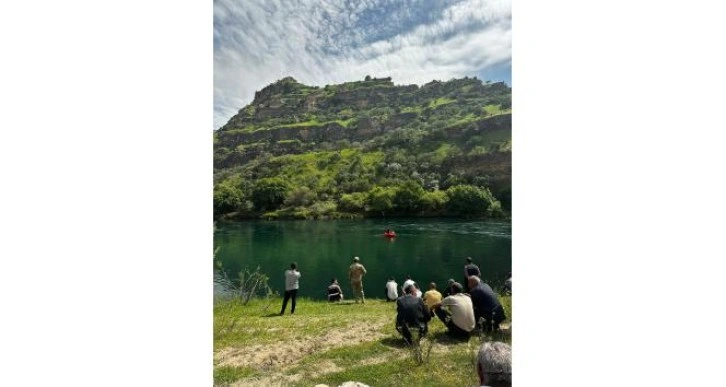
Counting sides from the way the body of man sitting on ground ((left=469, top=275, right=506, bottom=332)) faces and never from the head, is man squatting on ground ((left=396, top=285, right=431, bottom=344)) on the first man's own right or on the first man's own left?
on the first man's own left

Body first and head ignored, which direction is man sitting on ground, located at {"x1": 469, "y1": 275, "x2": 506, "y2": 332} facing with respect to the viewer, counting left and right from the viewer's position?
facing away from the viewer and to the left of the viewer

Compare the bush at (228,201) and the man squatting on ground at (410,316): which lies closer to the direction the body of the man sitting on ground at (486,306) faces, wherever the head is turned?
the bush

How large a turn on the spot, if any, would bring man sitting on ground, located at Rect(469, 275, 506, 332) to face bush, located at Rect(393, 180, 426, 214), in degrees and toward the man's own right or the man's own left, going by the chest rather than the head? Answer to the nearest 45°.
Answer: approximately 45° to the man's own right

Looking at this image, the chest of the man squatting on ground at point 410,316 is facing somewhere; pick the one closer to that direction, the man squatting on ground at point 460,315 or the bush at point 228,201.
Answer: the bush

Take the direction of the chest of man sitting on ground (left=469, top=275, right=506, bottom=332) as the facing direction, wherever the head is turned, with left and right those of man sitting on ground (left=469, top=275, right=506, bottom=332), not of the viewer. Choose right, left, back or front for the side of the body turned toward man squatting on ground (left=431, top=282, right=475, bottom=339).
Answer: left

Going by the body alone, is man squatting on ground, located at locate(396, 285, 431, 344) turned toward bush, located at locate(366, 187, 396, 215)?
yes

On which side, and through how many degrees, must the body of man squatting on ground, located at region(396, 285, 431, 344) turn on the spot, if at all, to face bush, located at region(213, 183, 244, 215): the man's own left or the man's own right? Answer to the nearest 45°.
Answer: approximately 45° to the man's own left

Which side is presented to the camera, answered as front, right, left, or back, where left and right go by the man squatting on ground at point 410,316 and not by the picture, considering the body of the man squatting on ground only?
back

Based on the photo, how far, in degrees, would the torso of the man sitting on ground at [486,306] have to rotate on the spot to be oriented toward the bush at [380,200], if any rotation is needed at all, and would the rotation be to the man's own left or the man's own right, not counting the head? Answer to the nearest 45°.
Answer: approximately 45° to the man's own right

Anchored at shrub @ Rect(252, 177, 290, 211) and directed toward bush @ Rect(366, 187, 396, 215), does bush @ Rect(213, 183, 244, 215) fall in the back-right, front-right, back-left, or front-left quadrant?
back-right

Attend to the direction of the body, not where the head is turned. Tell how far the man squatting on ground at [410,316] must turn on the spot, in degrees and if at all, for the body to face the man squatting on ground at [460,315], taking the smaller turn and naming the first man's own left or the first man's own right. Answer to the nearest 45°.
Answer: approximately 90° to the first man's own right

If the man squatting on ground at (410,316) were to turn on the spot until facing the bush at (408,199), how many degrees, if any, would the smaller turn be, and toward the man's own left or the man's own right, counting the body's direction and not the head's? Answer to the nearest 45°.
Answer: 0° — they already face it
